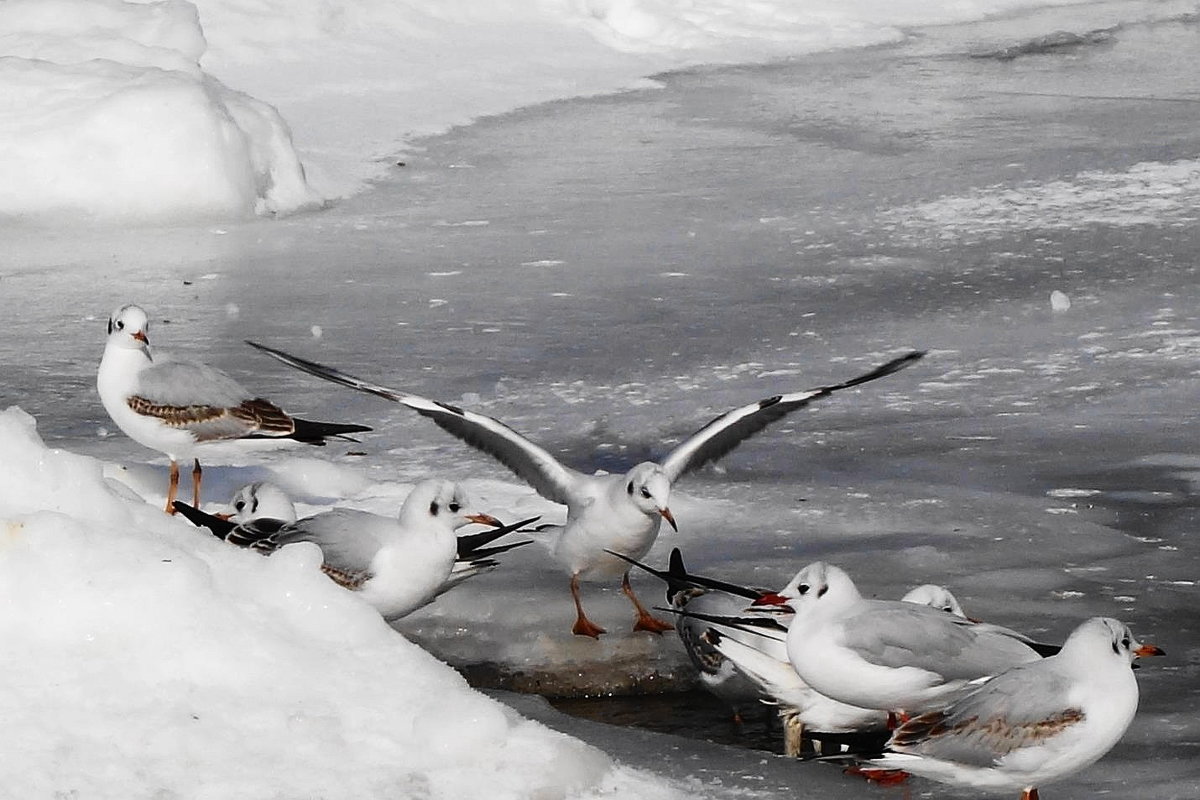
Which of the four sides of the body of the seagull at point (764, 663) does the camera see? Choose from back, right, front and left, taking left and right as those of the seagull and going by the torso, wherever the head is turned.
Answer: right

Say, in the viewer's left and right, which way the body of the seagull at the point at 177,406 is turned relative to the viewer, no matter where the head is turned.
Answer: facing to the left of the viewer

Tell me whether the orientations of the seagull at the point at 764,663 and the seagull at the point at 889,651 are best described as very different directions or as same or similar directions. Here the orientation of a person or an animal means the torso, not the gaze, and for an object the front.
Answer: very different directions

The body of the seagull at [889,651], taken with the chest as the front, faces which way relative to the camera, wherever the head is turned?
to the viewer's left

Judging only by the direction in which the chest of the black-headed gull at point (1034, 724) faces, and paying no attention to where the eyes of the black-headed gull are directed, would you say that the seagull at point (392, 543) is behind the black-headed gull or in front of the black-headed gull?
behind

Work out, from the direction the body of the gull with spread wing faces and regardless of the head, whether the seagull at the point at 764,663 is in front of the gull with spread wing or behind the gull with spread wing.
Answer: in front

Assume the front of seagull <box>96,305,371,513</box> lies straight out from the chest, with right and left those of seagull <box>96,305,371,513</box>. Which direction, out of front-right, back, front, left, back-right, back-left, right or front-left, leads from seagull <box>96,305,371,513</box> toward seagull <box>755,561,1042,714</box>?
back-left

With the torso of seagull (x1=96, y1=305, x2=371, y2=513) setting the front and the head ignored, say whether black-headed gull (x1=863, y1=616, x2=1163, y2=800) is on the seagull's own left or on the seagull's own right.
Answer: on the seagull's own left

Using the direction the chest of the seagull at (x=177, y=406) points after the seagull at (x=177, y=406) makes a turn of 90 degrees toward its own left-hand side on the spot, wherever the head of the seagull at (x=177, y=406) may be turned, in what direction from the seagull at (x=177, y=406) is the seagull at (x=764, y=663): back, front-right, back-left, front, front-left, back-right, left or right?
front-left

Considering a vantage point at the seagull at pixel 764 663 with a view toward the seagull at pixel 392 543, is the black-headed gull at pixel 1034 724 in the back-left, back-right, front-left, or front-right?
back-left

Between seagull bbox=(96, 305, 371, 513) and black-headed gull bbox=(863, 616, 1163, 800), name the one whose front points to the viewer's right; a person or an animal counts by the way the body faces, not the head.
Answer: the black-headed gull

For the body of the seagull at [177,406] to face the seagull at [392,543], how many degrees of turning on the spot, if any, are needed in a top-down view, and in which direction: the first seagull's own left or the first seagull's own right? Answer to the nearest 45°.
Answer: approximately 135° to the first seagull's own left

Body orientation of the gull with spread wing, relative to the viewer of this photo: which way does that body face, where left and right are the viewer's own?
facing the viewer and to the right of the viewer

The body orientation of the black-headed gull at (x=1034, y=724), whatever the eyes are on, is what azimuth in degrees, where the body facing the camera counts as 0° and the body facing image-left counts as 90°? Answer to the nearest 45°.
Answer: approximately 270°
